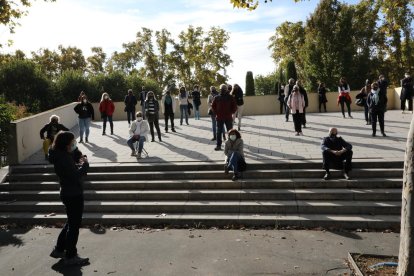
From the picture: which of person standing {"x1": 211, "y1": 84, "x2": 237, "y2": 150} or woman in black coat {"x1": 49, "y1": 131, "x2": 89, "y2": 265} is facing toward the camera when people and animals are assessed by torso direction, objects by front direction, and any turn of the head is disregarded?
the person standing

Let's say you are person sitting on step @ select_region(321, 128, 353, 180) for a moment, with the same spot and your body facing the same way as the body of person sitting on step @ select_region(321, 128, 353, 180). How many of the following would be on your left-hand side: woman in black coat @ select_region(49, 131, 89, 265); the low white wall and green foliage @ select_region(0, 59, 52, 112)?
0

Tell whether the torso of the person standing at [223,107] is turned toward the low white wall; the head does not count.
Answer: no

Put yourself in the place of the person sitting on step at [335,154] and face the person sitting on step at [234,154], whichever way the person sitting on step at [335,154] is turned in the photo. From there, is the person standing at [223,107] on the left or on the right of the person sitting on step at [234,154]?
right

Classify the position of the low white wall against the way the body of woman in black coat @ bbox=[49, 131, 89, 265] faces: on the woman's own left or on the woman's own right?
on the woman's own left

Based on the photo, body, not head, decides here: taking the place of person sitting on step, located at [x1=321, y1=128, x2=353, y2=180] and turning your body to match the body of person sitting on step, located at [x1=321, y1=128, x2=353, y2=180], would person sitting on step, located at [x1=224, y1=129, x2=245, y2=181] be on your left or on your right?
on your right

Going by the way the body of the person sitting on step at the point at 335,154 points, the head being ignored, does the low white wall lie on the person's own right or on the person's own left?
on the person's own right

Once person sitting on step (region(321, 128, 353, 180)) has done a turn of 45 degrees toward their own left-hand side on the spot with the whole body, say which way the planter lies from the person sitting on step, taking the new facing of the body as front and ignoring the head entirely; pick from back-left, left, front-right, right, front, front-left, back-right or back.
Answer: front-right

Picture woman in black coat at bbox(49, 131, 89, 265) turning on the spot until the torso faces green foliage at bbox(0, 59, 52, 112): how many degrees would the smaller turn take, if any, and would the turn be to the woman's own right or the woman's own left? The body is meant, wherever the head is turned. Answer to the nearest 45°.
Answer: approximately 90° to the woman's own left

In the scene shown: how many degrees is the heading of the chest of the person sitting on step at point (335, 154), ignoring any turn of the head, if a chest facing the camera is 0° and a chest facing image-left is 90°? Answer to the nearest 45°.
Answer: approximately 0°

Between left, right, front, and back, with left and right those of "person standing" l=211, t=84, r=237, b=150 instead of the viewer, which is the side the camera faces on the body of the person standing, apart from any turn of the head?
front

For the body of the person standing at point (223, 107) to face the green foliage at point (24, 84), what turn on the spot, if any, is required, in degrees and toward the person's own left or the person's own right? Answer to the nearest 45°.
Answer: approximately 135° to the person's own right

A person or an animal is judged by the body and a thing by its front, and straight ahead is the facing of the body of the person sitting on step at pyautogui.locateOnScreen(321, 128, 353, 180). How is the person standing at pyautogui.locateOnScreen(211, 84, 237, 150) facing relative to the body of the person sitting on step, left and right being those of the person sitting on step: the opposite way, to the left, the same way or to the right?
the same way

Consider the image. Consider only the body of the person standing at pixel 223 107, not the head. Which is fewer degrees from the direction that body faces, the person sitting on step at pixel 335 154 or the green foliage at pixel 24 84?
the person sitting on step

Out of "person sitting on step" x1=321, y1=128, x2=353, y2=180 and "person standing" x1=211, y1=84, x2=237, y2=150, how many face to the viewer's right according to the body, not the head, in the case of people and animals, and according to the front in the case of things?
0

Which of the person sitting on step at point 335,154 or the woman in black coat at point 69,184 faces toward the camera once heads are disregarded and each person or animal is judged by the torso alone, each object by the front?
the person sitting on step
